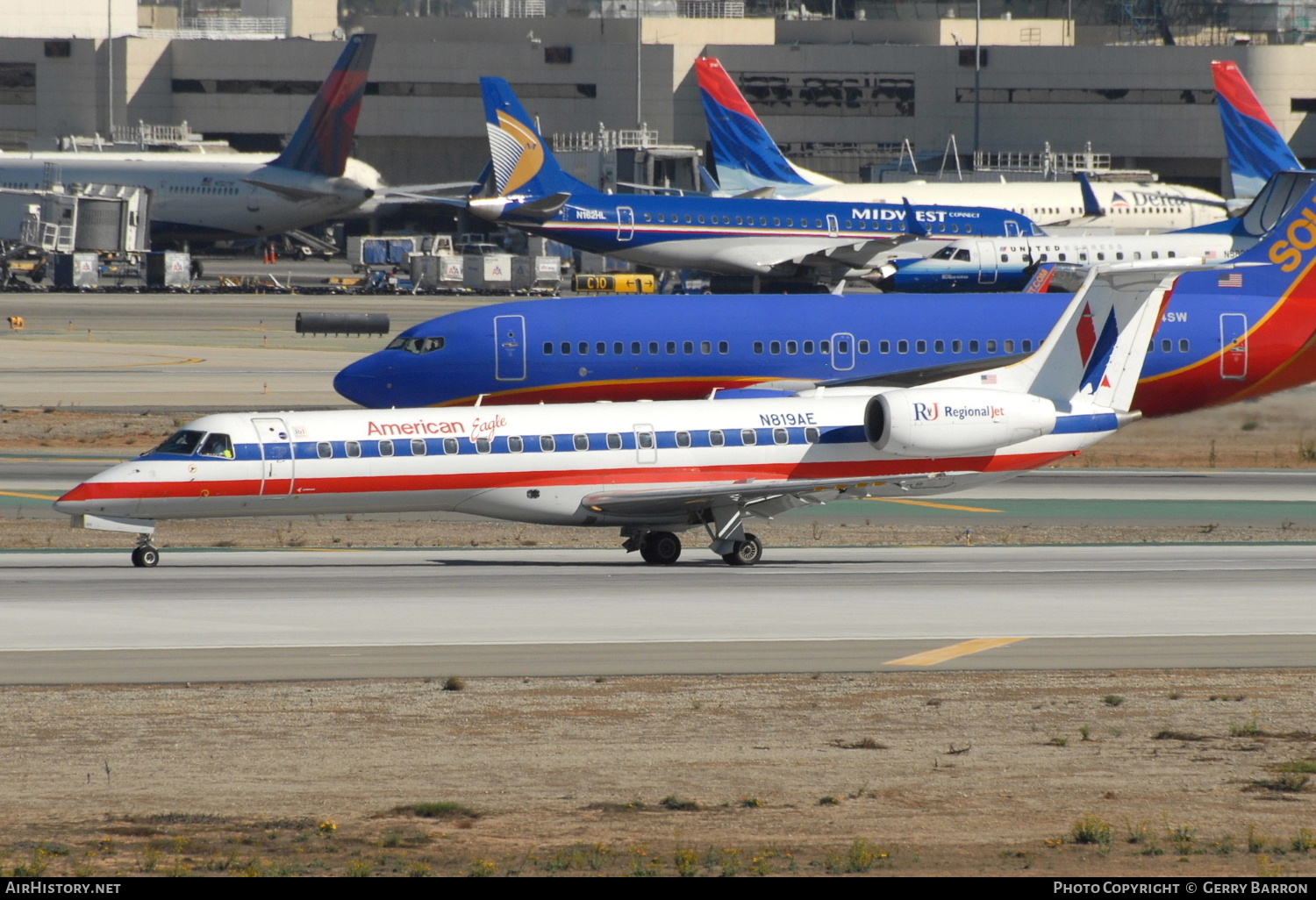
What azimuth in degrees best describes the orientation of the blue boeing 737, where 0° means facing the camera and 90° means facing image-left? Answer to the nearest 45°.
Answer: approximately 90°

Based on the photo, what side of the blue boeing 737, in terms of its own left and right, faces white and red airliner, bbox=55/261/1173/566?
left
